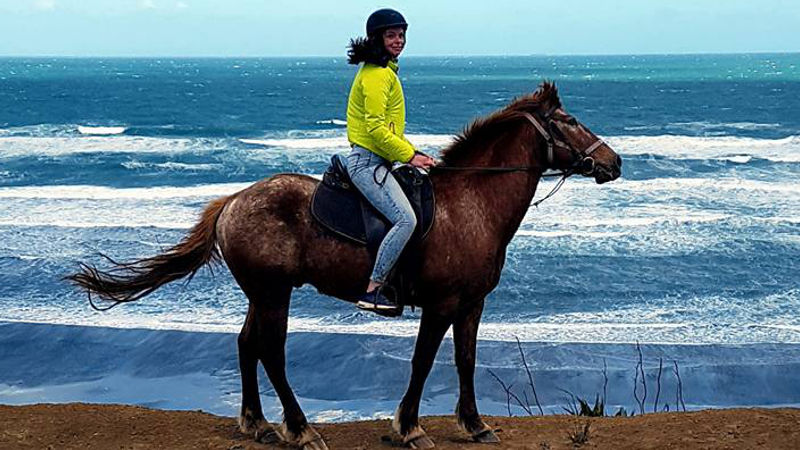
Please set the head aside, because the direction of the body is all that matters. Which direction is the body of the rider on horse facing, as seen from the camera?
to the viewer's right

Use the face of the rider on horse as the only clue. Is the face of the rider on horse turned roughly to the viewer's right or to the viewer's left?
to the viewer's right

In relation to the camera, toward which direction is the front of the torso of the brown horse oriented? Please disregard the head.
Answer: to the viewer's right
